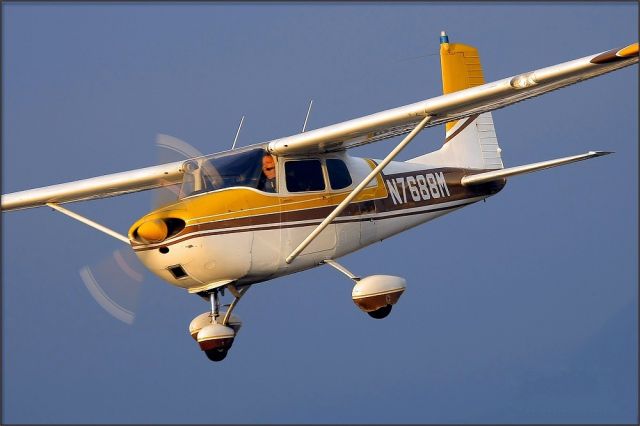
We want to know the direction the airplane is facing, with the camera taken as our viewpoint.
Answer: facing the viewer and to the left of the viewer
